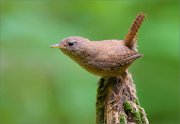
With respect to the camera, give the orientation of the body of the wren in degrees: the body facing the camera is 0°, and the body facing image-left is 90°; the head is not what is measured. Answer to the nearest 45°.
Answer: approximately 90°
